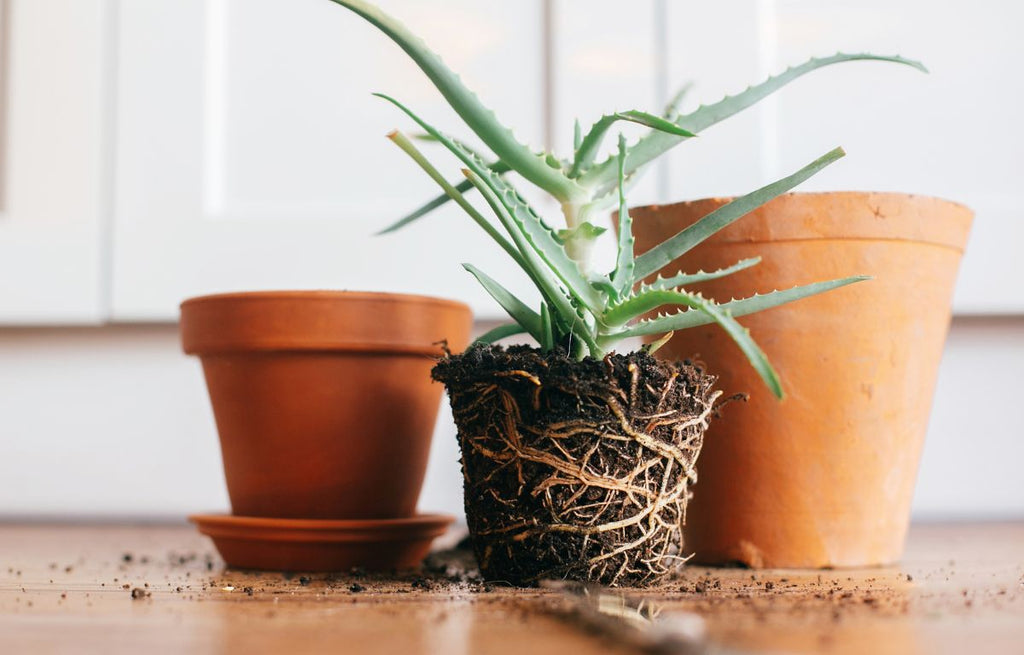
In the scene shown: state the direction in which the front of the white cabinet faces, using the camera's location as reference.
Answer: facing the viewer

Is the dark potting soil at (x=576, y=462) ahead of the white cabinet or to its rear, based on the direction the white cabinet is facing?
ahead

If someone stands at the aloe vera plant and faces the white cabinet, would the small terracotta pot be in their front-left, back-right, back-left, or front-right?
front-left
